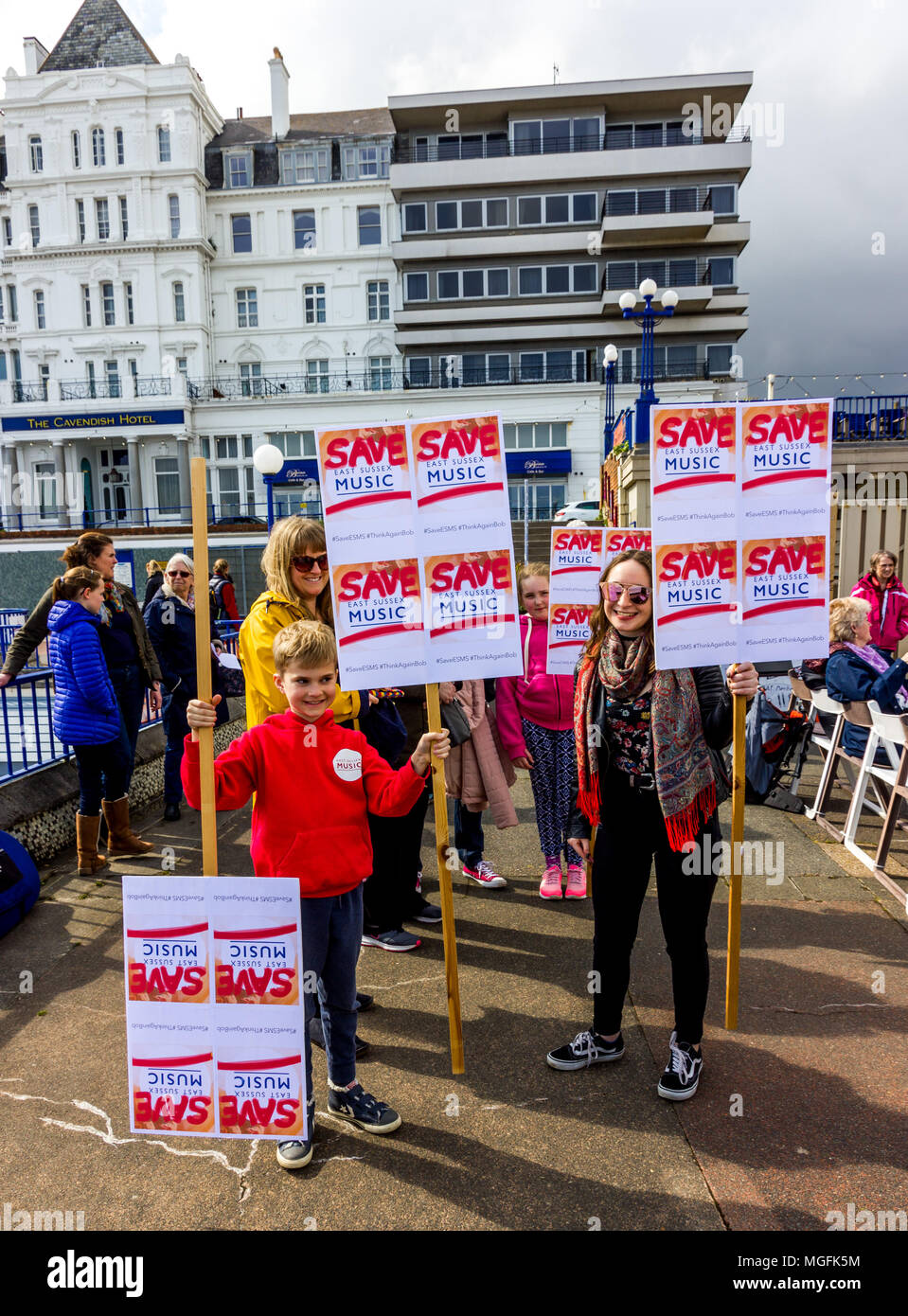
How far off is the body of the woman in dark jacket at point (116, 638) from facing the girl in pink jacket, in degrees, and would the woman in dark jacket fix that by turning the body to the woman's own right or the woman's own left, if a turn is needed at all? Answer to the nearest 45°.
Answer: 0° — they already face them

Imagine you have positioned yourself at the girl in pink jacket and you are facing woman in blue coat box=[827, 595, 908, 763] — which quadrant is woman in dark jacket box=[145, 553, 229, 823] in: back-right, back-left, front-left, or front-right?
back-left

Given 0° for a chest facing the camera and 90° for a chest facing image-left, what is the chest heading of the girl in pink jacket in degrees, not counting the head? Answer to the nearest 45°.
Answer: approximately 0°

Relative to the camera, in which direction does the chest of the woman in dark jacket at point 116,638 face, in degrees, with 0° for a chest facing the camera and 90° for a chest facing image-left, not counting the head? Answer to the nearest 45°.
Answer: approximately 315°

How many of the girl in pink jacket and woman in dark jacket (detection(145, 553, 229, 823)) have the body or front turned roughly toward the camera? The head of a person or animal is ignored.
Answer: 2

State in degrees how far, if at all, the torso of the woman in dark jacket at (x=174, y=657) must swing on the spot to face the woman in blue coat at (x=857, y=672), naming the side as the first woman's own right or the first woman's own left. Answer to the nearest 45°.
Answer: approximately 45° to the first woman's own left

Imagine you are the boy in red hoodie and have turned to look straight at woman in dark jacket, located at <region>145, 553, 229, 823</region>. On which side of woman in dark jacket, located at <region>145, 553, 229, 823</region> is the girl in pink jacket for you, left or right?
right
